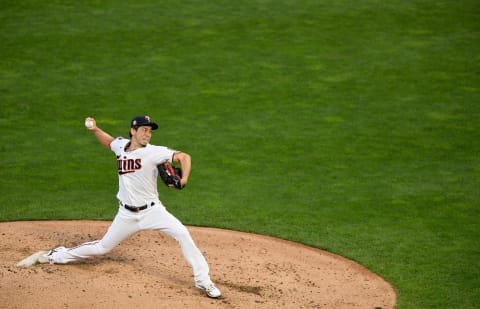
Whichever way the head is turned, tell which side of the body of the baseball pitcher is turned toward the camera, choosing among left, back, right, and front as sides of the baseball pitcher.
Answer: front
